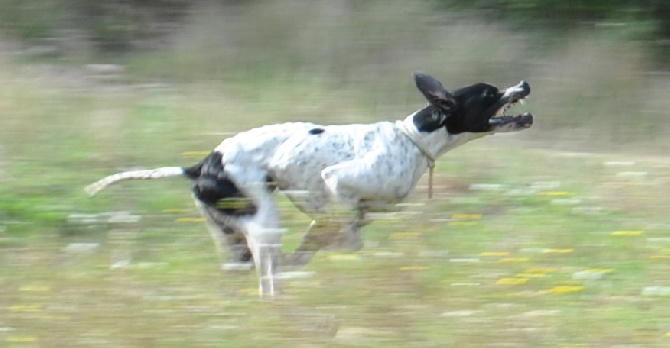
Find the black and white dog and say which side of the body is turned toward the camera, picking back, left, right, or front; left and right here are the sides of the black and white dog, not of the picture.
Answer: right
